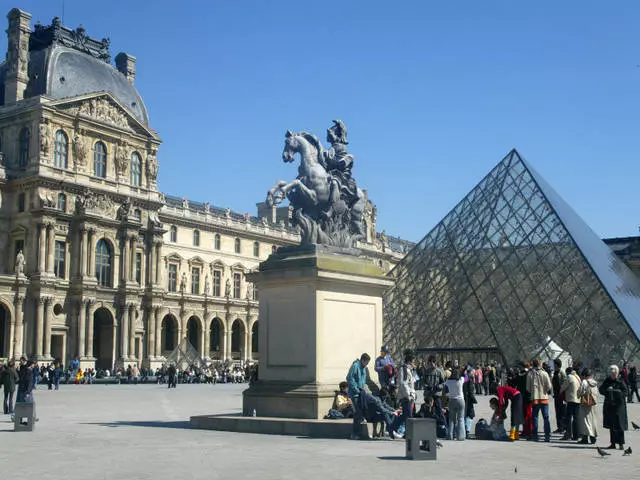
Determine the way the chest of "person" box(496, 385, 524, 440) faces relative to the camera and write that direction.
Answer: to the viewer's left

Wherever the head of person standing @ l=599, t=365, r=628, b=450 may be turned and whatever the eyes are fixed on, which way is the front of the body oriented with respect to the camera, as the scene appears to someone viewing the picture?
toward the camera

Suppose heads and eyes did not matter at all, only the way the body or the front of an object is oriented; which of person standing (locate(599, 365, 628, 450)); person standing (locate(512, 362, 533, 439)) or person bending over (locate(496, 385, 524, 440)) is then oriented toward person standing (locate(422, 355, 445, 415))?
person bending over (locate(496, 385, 524, 440))

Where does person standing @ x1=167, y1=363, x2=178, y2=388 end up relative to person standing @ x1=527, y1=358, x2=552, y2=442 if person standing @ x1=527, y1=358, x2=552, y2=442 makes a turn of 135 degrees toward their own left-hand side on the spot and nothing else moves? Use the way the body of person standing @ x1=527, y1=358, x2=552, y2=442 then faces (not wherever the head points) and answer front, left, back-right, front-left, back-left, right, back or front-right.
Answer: right

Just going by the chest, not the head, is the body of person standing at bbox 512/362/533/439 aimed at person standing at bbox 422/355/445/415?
no
